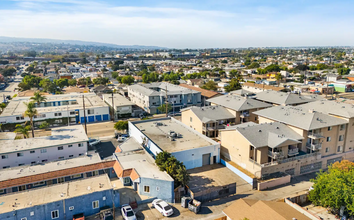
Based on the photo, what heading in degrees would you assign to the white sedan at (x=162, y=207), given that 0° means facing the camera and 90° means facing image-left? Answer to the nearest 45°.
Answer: approximately 135°

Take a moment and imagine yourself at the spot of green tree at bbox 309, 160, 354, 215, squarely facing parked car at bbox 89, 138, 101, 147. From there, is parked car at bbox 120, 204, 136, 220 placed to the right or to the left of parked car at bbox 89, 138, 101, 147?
left

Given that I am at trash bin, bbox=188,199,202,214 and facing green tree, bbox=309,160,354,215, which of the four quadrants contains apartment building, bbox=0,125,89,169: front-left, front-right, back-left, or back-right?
back-left

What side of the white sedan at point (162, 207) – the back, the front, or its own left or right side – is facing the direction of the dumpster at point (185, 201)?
right

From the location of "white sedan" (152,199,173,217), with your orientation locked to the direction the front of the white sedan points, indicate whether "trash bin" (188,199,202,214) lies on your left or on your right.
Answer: on your right

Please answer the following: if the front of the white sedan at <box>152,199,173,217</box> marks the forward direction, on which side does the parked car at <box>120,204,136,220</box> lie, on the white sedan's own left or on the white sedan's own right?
on the white sedan's own left

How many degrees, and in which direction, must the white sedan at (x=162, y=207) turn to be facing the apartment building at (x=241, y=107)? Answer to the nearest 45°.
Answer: approximately 90° to its right

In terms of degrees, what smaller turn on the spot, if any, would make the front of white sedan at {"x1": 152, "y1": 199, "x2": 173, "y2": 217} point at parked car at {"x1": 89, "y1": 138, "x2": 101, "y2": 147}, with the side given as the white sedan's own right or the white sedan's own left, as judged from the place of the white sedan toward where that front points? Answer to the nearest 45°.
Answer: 0° — it already faces it

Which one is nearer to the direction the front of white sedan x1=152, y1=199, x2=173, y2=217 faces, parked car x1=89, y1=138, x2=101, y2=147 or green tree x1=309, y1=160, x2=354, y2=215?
the parked car

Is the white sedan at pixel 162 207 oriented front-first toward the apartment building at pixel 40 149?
yes

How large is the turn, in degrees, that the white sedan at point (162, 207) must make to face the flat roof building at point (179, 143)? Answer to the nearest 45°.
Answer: approximately 45° to its right
